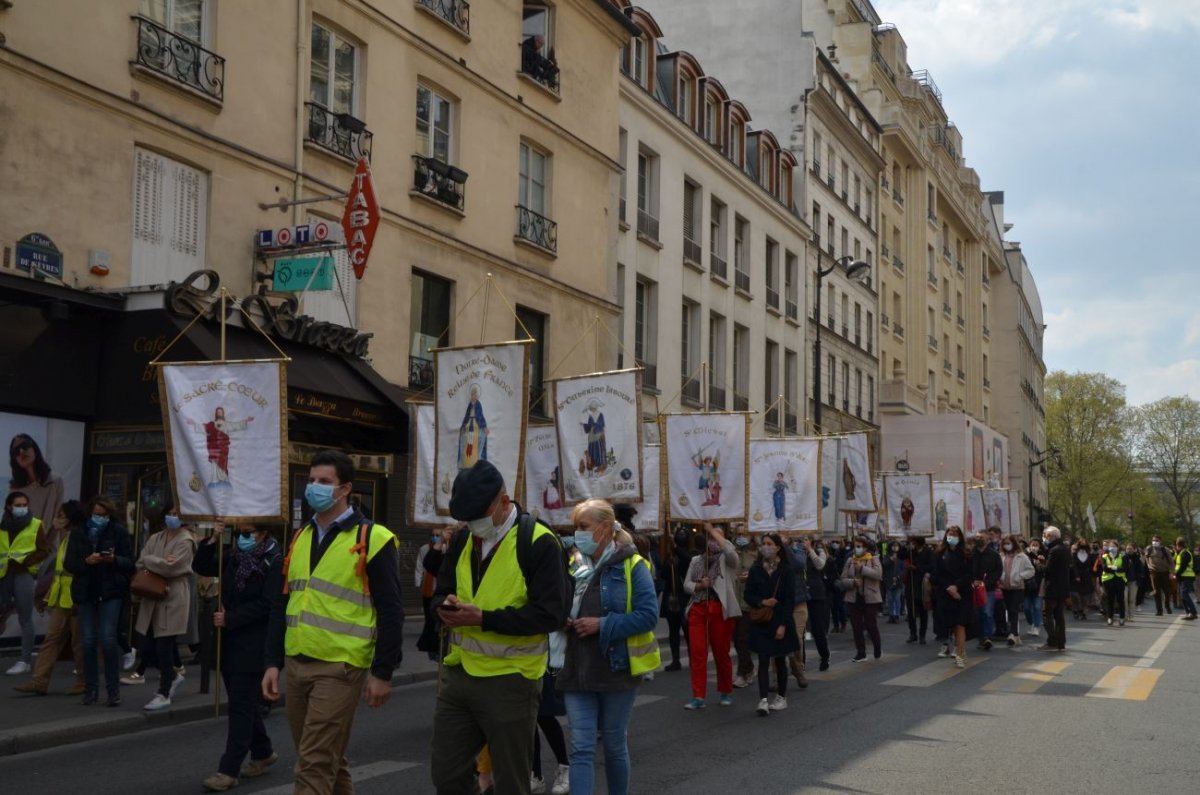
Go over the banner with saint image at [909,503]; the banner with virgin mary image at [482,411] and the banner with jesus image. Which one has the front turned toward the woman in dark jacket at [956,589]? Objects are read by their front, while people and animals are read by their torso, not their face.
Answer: the banner with saint image

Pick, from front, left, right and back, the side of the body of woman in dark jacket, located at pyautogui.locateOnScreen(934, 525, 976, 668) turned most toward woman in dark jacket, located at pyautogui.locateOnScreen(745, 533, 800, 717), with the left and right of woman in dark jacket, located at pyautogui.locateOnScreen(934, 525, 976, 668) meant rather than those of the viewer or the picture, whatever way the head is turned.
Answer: front

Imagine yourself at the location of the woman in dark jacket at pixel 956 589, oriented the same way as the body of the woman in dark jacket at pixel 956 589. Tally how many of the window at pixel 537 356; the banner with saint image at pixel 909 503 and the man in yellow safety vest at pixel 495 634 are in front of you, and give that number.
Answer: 1

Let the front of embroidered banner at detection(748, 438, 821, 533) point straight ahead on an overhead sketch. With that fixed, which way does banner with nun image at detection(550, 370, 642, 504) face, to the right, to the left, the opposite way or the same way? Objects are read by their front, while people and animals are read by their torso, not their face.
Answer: the same way

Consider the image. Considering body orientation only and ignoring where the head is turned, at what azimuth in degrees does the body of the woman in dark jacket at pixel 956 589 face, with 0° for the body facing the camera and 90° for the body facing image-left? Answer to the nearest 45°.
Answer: approximately 0°

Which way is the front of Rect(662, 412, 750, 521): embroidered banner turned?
toward the camera

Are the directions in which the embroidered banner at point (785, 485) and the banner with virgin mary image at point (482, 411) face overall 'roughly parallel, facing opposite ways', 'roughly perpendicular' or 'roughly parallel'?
roughly parallel

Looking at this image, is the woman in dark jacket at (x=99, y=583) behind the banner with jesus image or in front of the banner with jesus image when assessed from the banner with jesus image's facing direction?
behind

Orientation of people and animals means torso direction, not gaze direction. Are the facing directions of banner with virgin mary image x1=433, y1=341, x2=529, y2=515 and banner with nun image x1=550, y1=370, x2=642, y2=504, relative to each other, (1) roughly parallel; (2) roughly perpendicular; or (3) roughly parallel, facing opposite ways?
roughly parallel

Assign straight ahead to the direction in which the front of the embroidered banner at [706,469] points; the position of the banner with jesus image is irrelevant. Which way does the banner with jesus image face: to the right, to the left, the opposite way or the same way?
the same way

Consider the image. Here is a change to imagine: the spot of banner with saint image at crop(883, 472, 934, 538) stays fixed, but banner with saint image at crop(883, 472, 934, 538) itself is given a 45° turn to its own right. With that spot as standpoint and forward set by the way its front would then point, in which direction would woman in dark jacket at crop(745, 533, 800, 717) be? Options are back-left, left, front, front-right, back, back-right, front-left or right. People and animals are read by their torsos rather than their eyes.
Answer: front-left

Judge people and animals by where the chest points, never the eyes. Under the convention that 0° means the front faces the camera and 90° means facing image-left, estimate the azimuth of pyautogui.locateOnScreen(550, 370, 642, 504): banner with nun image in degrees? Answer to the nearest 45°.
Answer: approximately 0°

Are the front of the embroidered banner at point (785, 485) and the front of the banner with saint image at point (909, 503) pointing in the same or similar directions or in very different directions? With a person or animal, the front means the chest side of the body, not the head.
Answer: same or similar directions

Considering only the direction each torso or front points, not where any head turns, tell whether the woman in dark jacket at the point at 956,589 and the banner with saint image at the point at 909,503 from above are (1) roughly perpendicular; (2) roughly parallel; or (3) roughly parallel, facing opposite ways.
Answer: roughly parallel

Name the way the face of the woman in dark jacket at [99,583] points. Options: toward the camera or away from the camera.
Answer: toward the camera

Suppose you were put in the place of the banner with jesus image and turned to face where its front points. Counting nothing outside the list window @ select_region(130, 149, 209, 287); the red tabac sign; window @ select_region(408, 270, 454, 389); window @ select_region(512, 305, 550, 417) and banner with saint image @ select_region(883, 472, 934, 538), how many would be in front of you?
0

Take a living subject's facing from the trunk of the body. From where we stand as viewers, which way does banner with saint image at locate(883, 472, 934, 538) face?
facing the viewer

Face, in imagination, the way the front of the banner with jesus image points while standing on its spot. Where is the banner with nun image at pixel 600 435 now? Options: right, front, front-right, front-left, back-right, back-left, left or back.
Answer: back-left

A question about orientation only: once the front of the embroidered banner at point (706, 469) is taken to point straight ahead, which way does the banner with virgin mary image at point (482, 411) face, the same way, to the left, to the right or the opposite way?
the same way

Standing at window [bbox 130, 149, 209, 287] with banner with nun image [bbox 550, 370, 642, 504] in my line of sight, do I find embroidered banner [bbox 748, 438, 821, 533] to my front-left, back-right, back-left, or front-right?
front-left
